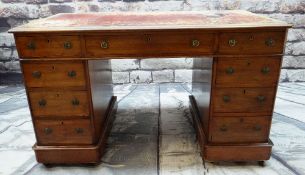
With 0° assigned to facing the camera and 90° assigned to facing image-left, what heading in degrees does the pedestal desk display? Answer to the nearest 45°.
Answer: approximately 0°
